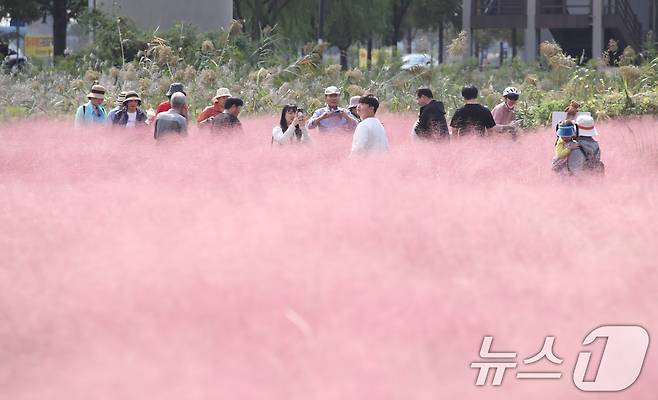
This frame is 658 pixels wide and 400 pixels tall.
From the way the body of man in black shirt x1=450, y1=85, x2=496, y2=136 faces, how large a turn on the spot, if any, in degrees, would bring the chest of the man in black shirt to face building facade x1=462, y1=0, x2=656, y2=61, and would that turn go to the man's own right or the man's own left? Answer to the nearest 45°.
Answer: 0° — they already face it

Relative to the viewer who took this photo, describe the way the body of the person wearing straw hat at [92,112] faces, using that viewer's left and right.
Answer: facing the viewer and to the right of the viewer

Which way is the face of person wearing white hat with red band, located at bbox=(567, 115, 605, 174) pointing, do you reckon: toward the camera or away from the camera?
away from the camera

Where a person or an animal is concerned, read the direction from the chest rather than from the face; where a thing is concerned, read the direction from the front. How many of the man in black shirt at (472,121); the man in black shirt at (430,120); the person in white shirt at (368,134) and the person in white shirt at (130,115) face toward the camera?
1

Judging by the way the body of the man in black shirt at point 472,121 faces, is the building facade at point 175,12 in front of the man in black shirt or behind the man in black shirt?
in front

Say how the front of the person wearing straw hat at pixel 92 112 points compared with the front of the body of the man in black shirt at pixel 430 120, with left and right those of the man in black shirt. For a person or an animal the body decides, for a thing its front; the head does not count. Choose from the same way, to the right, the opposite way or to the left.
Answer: the opposite way

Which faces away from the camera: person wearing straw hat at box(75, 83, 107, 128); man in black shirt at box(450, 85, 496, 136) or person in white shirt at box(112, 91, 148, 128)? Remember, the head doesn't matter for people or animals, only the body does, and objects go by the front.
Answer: the man in black shirt

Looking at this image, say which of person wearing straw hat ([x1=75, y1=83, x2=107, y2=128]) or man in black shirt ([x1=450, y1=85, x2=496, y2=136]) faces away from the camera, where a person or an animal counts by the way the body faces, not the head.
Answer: the man in black shirt

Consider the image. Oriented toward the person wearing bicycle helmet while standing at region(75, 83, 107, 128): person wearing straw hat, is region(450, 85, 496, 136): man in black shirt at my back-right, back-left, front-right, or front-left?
front-right

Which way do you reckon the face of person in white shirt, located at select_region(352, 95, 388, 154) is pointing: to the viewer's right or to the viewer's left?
to the viewer's left

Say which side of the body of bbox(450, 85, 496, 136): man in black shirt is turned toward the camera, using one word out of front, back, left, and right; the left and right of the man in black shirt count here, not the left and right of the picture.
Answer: back
